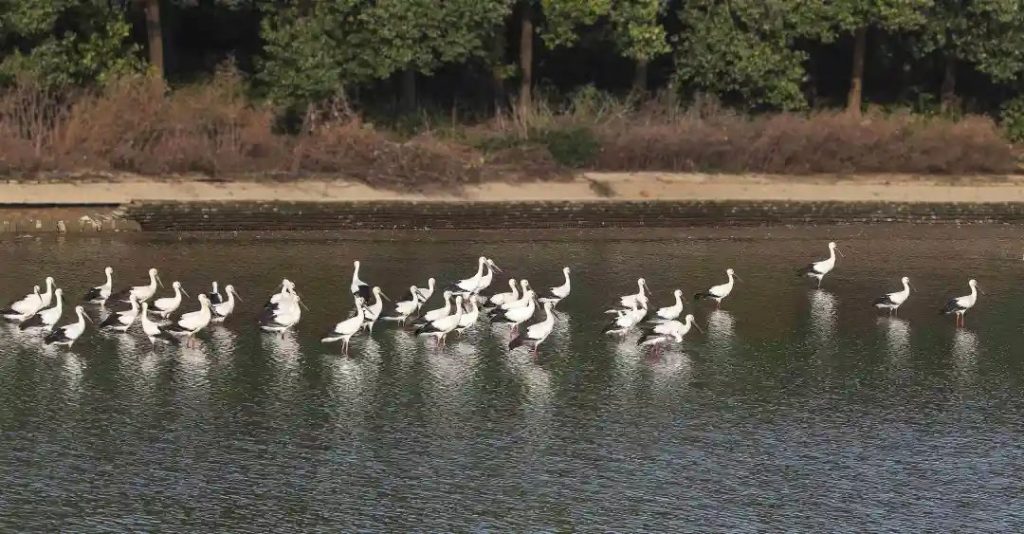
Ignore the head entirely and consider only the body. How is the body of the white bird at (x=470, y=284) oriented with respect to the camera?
to the viewer's right

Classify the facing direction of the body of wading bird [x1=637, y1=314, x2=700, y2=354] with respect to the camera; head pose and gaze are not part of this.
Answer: to the viewer's right

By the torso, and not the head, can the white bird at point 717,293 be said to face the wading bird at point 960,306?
yes

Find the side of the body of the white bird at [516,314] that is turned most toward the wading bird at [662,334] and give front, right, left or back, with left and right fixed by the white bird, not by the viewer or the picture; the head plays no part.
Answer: front

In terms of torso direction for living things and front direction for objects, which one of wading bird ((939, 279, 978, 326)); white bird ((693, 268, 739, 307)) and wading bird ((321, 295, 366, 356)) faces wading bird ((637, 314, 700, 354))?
wading bird ((321, 295, 366, 356))

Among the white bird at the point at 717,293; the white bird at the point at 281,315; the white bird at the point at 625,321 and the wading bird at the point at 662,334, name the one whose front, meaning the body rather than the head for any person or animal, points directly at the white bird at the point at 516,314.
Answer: the white bird at the point at 281,315

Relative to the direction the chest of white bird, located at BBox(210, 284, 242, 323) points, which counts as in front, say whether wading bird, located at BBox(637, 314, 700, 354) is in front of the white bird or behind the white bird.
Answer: in front

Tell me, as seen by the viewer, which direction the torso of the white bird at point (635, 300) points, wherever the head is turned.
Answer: to the viewer's right

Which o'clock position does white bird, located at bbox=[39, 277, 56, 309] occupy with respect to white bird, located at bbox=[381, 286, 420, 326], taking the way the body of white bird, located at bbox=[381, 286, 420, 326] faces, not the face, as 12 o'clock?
white bird, located at bbox=[39, 277, 56, 309] is roughly at 6 o'clock from white bird, located at bbox=[381, 286, 420, 326].

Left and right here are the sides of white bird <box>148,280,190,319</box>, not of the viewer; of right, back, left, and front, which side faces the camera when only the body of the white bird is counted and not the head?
right

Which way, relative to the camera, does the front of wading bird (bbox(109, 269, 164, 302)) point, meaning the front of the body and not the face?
to the viewer's right

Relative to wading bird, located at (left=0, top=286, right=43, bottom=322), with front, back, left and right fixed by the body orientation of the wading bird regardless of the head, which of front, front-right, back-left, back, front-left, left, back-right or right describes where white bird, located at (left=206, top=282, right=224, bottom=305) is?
front

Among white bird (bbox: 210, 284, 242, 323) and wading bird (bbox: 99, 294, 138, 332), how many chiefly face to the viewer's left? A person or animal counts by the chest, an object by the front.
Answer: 0
